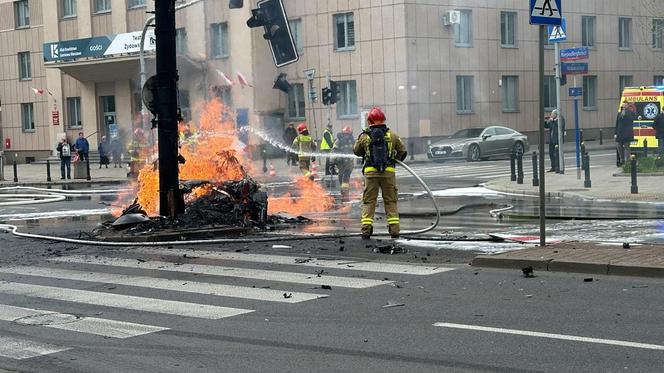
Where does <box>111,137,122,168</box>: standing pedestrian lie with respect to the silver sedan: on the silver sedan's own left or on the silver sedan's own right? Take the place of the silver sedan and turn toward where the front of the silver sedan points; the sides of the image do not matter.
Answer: on the silver sedan's own right

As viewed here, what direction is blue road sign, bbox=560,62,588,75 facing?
toward the camera

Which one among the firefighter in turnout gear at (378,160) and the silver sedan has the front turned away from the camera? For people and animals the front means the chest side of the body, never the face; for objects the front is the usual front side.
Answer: the firefighter in turnout gear

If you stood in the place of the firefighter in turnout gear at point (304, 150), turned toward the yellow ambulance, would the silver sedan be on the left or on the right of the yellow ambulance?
left

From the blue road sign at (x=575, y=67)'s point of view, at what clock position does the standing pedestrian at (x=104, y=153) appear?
The standing pedestrian is roughly at 4 o'clock from the blue road sign.

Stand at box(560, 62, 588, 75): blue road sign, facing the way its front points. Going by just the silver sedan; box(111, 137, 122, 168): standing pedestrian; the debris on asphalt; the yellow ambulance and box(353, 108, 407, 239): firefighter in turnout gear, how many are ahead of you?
2

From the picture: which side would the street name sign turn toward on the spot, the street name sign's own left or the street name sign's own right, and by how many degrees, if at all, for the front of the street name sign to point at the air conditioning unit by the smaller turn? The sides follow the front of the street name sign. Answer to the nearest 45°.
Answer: approximately 135° to the street name sign's own right

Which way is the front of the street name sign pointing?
toward the camera

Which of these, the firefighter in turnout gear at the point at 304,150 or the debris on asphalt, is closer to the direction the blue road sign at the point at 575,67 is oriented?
the debris on asphalt

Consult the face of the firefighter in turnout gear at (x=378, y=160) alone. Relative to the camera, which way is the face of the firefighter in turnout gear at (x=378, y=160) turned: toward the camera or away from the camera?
away from the camera

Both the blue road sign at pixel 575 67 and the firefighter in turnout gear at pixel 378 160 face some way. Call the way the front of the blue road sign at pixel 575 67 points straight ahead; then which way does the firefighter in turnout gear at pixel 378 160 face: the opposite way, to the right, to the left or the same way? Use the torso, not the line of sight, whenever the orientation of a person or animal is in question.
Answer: the opposite way

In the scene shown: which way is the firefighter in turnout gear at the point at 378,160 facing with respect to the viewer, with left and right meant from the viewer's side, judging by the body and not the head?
facing away from the viewer

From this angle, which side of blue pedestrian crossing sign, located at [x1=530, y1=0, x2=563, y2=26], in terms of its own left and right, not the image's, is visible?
front

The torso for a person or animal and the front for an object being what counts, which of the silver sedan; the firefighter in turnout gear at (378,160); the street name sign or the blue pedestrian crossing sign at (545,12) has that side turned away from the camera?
the firefighter in turnout gear

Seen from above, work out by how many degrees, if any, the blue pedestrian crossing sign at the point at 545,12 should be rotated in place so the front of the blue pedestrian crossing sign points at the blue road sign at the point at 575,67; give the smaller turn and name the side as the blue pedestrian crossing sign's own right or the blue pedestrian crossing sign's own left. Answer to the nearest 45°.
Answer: approximately 180°
